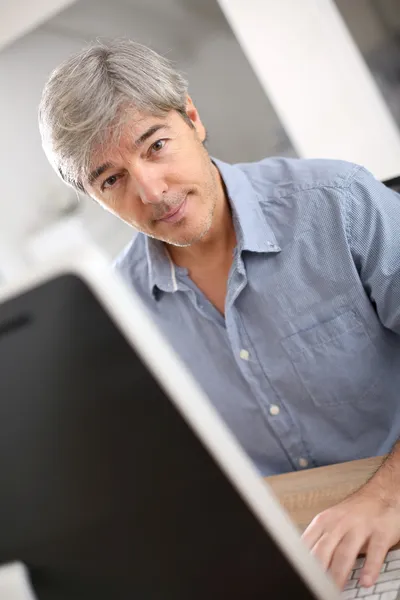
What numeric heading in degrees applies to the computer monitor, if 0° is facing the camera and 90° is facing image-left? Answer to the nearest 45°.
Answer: approximately 225°

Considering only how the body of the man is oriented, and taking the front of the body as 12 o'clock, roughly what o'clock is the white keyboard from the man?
The white keyboard is roughly at 11 o'clock from the man.

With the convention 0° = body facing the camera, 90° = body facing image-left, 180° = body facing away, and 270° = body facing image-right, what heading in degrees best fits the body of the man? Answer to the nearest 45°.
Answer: approximately 45°

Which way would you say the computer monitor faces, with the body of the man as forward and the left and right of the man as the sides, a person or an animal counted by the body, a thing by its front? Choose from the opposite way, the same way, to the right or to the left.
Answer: the opposite way
